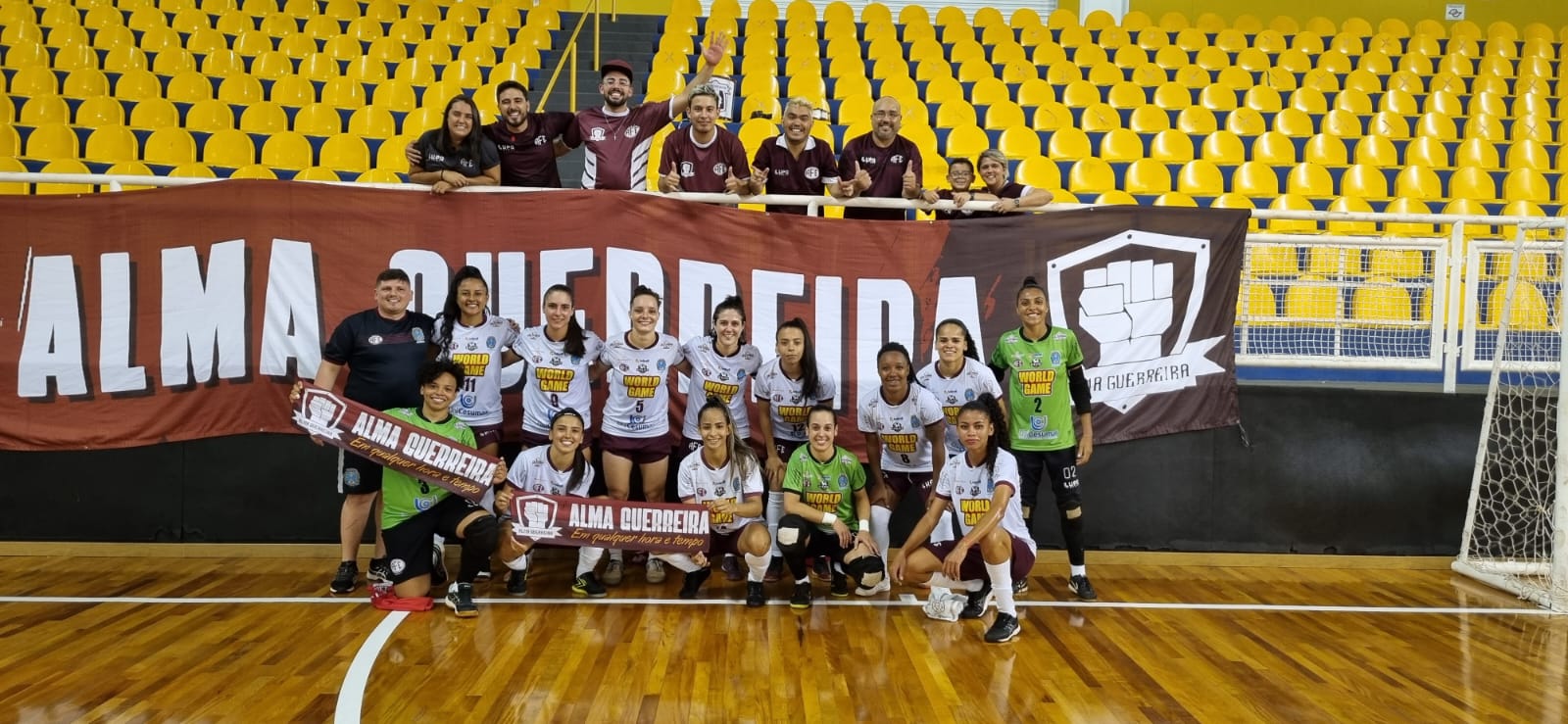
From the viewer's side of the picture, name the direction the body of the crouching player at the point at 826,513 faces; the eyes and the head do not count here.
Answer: toward the camera

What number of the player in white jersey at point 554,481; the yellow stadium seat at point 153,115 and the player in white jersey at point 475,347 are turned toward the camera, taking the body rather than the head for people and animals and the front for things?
3

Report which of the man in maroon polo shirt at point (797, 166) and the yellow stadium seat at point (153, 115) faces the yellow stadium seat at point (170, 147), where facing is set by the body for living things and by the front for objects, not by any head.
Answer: the yellow stadium seat at point (153, 115)

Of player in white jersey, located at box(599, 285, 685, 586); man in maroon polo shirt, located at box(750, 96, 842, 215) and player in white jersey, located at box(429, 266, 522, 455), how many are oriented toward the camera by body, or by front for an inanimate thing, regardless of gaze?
3

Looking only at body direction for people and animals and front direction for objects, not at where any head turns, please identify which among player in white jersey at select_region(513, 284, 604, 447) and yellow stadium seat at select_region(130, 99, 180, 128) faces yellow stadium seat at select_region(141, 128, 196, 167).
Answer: yellow stadium seat at select_region(130, 99, 180, 128)

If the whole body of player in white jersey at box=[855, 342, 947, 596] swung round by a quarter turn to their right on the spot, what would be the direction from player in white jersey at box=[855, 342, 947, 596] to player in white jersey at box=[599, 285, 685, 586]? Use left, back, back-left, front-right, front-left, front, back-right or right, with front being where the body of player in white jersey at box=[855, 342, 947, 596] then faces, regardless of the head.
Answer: front

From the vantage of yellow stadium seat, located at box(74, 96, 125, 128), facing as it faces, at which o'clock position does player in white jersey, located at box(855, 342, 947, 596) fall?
The player in white jersey is roughly at 11 o'clock from the yellow stadium seat.

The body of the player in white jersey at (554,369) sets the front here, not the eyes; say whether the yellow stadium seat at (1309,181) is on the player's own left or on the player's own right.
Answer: on the player's own left

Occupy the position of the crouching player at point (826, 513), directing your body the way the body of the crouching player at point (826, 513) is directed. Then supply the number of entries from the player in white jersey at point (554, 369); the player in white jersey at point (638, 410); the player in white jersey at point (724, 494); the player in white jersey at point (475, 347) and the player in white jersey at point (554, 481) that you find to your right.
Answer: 5

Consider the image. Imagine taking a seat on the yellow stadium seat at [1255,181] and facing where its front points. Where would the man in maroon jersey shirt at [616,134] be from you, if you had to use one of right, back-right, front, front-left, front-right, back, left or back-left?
front-right

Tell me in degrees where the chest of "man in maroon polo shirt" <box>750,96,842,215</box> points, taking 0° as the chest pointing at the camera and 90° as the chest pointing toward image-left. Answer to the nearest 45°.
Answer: approximately 0°
